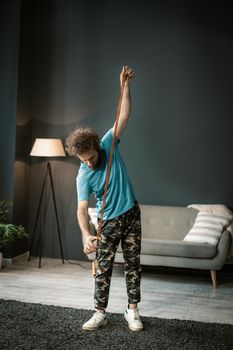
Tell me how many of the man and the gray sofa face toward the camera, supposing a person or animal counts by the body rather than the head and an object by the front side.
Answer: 2

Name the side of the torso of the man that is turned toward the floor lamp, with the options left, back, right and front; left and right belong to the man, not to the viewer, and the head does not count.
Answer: back

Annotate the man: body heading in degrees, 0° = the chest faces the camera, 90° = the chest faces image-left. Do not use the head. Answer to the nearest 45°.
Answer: approximately 0°

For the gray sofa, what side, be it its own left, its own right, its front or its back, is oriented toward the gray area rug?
front

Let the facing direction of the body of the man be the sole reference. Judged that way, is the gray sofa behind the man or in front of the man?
behind

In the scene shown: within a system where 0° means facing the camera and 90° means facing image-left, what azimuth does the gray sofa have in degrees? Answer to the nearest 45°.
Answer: approximately 0°

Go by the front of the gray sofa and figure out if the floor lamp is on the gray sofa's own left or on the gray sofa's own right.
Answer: on the gray sofa's own right

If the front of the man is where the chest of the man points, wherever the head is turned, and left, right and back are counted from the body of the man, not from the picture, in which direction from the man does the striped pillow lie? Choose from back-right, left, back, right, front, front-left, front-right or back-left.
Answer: back-left
